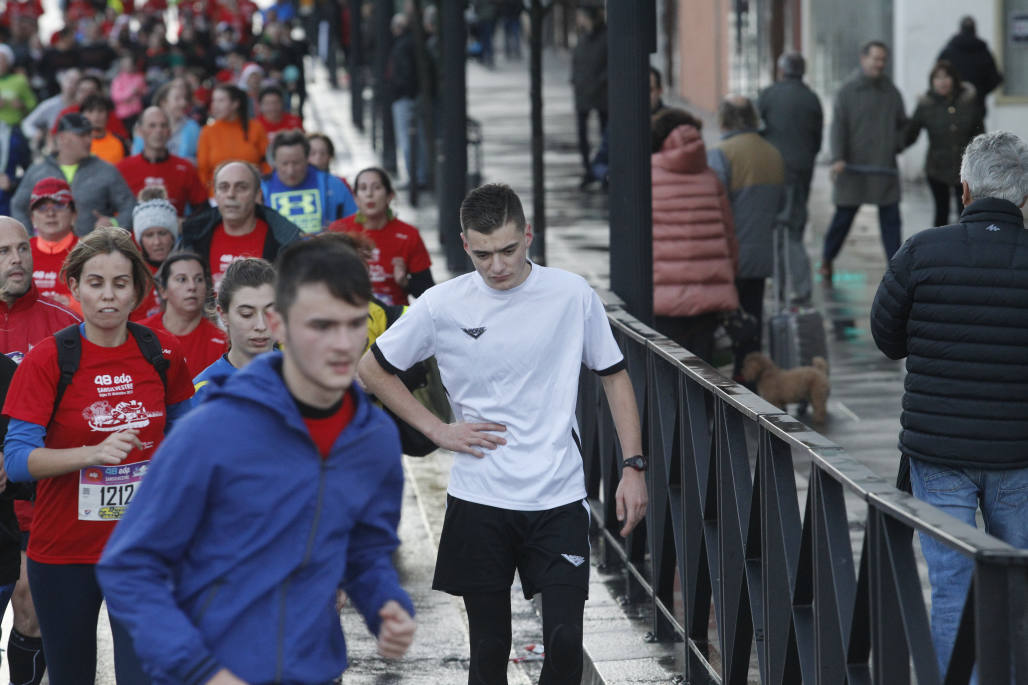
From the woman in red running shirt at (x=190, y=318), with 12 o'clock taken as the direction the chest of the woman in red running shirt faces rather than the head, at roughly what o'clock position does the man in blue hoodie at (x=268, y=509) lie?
The man in blue hoodie is roughly at 12 o'clock from the woman in red running shirt.

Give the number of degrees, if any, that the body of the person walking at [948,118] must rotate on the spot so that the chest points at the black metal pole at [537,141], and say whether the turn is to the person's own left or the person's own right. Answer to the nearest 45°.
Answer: approximately 45° to the person's own right

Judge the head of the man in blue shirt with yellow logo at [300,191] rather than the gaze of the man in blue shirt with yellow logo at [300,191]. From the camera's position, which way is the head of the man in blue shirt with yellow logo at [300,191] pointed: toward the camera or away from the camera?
toward the camera

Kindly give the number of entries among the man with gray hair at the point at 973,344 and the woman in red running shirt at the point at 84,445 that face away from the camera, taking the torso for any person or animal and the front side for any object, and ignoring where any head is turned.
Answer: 1

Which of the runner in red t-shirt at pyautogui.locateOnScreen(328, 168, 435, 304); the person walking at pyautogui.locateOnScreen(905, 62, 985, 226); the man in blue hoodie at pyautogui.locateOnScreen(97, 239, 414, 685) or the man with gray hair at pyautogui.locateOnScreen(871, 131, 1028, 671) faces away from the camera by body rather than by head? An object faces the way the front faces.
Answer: the man with gray hair

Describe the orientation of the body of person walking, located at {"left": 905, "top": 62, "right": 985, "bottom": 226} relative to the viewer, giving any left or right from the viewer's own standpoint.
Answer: facing the viewer

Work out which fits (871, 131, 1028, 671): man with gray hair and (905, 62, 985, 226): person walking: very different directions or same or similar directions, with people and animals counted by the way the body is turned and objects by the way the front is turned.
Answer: very different directions

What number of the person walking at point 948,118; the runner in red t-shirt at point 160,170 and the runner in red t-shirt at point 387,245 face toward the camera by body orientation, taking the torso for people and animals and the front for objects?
3

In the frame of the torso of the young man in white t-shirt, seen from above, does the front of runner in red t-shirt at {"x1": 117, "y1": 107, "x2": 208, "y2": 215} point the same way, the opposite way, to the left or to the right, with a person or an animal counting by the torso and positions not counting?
the same way

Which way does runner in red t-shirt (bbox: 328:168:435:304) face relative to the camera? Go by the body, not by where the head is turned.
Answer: toward the camera

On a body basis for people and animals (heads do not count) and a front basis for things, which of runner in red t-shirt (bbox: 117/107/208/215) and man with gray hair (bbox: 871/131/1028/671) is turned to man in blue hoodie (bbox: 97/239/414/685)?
the runner in red t-shirt

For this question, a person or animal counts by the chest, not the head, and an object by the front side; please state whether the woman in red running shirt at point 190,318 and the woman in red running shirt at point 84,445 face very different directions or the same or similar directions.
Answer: same or similar directions

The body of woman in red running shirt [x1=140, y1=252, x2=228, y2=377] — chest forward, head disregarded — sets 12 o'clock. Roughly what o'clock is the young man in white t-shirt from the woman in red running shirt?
The young man in white t-shirt is roughly at 11 o'clock from the woman in red running shirt.

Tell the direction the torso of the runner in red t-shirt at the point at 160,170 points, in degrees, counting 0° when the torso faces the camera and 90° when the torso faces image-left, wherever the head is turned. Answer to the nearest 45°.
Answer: approximately 0°

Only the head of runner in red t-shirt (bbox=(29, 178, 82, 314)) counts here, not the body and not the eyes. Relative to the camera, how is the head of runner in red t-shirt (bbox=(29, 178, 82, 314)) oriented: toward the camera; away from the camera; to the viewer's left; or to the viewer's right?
toward the camera

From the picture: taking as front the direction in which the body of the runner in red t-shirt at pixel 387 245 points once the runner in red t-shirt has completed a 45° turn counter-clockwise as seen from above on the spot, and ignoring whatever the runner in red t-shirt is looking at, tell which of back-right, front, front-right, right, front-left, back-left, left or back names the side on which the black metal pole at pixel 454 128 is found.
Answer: back-left

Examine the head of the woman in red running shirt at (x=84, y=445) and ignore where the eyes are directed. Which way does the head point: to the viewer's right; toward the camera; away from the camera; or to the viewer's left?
toward the camera

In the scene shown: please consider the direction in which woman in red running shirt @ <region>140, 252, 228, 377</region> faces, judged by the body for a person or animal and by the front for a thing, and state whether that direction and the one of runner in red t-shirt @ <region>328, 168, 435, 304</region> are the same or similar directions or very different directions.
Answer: same or similar directions

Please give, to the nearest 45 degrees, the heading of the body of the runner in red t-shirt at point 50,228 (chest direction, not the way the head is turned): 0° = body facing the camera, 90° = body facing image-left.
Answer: approximately 0°
